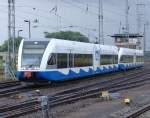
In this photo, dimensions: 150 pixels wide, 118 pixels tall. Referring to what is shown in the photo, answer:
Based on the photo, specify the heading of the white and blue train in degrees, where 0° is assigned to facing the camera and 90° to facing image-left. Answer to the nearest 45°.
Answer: approximately 45°
